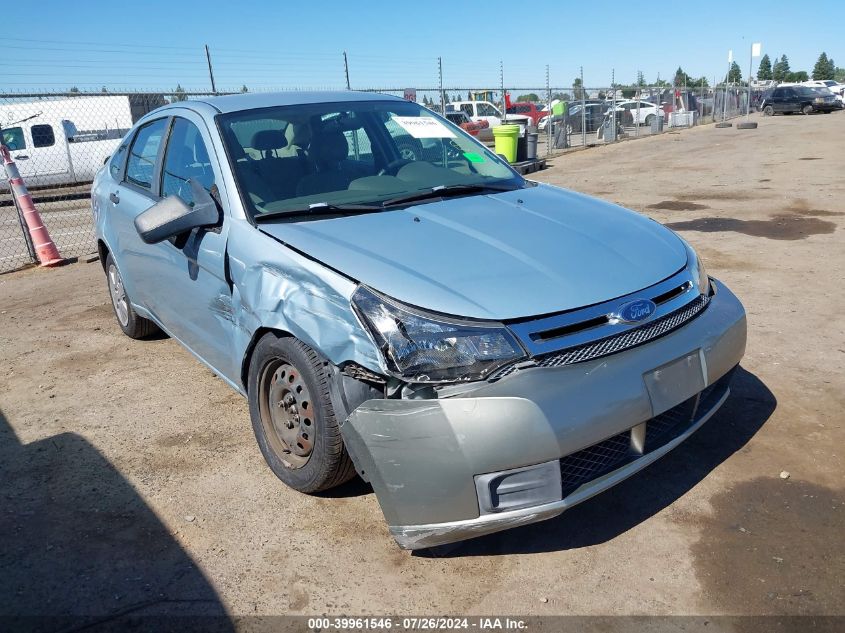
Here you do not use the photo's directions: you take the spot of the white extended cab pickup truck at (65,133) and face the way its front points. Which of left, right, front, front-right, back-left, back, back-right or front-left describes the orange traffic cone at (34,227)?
left

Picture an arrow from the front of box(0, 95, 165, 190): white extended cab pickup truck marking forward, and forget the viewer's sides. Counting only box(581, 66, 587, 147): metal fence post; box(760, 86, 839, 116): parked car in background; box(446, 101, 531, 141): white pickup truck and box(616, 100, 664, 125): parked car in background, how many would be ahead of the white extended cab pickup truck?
0

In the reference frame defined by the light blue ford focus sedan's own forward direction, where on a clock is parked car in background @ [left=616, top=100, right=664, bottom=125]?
The parked car in background is roughly at 8 o'clock from the light blue ford focus sedan.

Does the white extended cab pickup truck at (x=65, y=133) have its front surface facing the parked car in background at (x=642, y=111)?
no

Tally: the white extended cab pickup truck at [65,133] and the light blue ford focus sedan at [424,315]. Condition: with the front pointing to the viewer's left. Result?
1

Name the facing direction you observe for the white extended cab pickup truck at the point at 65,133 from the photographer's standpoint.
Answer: facing to the left of the viewer

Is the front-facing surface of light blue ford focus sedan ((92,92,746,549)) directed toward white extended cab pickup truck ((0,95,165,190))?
no

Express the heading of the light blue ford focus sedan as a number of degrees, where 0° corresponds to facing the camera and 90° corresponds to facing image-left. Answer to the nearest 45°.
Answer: approximately 315°

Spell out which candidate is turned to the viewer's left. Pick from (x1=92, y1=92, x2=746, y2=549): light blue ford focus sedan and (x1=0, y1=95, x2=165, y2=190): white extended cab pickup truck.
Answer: the white extended cab pickup truck

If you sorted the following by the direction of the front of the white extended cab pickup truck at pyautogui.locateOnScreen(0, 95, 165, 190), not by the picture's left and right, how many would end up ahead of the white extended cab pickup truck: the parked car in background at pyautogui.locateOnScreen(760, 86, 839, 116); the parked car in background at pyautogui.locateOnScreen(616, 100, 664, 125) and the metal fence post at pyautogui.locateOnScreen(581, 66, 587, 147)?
0

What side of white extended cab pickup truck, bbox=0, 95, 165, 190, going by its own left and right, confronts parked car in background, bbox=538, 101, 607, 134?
back

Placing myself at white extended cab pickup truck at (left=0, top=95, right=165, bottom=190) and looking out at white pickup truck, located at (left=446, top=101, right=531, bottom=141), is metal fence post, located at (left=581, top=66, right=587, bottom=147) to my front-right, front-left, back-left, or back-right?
front-right

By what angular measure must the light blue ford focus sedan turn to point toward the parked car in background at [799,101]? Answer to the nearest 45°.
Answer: approximately 90° to its left

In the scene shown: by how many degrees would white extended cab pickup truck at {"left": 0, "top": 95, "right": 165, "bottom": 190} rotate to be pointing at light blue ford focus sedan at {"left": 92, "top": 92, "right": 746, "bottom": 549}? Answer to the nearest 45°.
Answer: approximately 90° to its left

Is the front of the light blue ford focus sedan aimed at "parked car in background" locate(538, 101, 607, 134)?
no

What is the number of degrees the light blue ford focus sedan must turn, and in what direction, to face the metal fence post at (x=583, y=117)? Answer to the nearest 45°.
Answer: approximately 135° to its left

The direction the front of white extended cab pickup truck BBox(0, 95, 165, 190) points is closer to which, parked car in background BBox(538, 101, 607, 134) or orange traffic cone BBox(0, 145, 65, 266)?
the orange traffic cone

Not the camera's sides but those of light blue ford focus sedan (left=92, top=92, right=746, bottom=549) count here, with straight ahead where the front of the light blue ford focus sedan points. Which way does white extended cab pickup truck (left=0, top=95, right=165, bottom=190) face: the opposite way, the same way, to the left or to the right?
to the right
